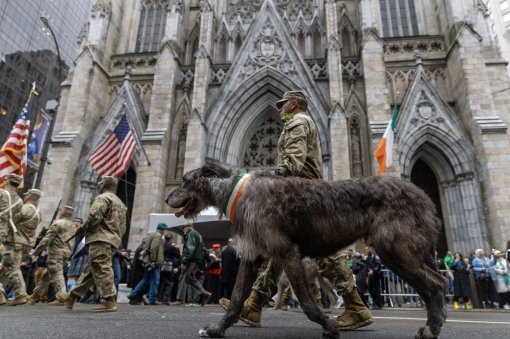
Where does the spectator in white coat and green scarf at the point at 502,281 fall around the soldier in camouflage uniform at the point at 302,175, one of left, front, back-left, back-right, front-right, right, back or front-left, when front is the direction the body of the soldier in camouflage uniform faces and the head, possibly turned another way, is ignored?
back-right

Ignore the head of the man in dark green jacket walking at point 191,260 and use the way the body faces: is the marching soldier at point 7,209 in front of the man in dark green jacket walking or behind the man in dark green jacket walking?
in front

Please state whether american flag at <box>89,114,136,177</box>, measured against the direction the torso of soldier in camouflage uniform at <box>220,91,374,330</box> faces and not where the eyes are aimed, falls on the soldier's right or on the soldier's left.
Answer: on the soldier's right

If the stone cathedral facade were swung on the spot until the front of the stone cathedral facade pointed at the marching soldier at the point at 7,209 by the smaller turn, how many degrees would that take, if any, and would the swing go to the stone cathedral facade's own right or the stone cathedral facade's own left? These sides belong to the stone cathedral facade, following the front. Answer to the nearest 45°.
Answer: approximately 45° to the stone cathedral facade's own right

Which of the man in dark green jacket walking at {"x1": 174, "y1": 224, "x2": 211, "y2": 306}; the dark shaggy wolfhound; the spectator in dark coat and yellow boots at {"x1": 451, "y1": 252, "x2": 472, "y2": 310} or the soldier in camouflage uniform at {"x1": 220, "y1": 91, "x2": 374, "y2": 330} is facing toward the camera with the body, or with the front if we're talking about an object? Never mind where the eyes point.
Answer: the spectator in dark coat and yellow boots at {"x1": 451, "y1": 252, "x2": 472, "y2": 310}

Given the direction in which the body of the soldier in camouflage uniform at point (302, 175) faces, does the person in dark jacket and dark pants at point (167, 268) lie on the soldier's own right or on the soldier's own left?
on the soldier's own right

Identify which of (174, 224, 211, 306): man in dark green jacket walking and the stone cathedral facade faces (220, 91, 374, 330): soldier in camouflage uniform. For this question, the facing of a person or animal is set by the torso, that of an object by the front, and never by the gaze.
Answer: the stone cathedral facade

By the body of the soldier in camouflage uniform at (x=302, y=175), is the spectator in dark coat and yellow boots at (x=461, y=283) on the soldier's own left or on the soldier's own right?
on the soldier's own right

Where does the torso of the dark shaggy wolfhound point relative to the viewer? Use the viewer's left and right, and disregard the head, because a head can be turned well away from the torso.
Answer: facing to the left of the viewer

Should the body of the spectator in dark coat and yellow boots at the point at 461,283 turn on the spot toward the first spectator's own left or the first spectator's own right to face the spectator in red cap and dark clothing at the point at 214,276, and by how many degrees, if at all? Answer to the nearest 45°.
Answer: approximately 45° to the first spectator's own right

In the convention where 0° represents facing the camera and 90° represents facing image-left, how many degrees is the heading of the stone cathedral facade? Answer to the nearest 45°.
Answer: approximately 0°

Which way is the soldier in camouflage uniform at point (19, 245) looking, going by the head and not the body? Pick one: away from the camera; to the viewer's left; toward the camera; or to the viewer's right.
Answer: to the viewer's left

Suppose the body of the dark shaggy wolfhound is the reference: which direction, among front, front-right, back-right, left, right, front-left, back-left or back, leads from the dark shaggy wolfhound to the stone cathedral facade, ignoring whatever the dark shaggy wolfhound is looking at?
right
